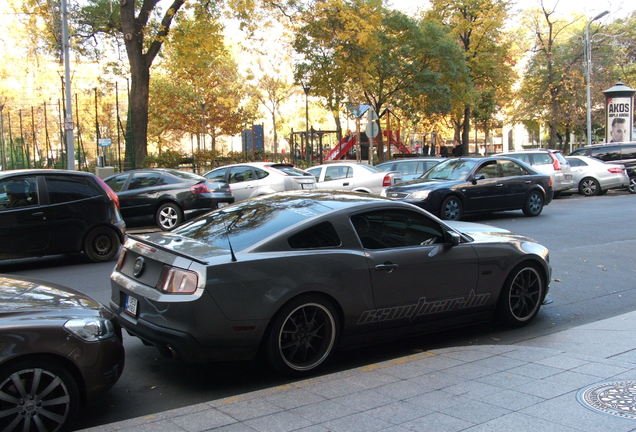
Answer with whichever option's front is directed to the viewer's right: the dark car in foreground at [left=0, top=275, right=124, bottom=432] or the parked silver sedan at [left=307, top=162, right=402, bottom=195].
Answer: the dark car in foreground

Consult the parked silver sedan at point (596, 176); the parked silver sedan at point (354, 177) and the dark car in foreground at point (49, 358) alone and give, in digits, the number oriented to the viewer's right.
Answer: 1

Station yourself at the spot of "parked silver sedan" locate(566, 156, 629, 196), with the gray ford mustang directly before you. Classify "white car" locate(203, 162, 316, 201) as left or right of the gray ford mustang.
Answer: right

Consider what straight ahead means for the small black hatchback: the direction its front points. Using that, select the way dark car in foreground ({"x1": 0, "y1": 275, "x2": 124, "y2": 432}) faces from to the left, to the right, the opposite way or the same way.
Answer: the opposite way

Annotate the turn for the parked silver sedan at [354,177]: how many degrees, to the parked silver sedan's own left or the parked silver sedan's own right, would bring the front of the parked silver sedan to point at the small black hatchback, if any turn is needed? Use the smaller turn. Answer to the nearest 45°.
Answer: approximately 90° to the parked silver sedan's own left

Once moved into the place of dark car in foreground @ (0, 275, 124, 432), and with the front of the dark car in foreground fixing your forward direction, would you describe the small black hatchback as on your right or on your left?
on your left

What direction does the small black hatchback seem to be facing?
to the viewer's left

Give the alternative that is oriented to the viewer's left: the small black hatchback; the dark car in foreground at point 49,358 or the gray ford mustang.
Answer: the small black hatchback

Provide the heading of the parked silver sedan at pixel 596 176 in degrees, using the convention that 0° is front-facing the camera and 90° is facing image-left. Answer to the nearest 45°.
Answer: approximately 135°

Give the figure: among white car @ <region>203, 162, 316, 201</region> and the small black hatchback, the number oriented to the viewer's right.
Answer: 0

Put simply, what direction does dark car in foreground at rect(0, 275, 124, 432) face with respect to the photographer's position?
facing to the right of the viewer

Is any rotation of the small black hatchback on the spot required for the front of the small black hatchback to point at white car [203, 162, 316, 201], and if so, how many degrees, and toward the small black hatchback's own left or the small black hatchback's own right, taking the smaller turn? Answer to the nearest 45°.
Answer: approximately 135° to the small black hatchback's own right

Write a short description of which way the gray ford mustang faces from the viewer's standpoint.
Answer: facing away from the viewer and to the right of the viewer

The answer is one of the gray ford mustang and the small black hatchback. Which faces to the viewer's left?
the small black hatchback
